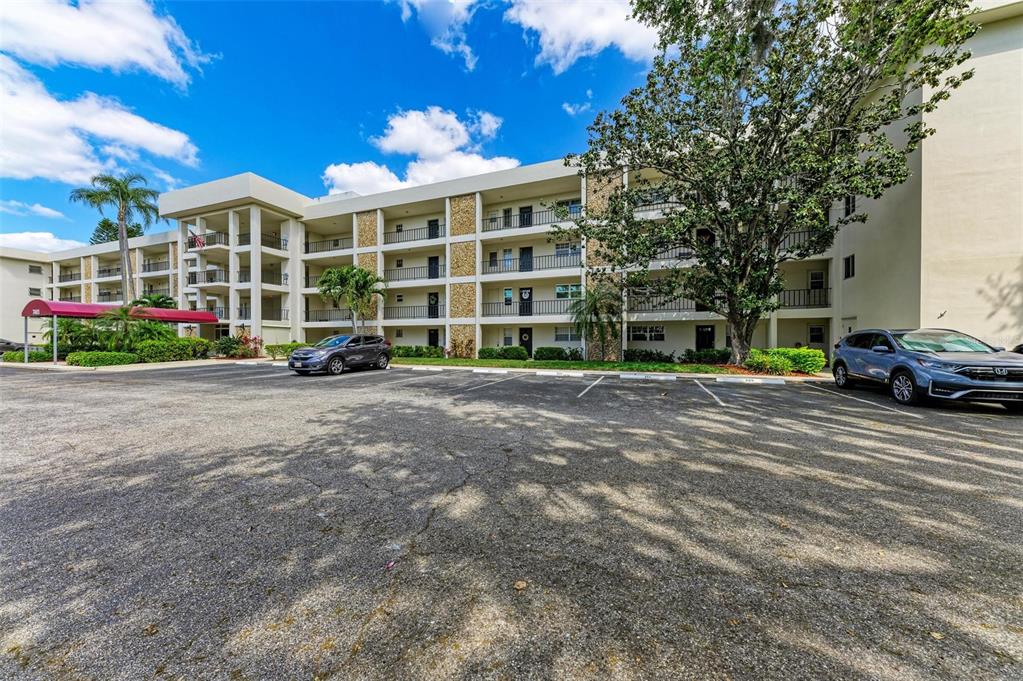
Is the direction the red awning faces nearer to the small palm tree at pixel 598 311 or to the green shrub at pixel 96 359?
the green shrub

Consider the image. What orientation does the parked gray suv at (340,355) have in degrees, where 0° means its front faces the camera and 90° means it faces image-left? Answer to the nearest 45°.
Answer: approximately 45°

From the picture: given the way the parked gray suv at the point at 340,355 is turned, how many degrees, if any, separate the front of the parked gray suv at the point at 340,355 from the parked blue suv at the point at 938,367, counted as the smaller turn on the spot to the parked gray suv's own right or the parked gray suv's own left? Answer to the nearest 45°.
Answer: approximately 90° to the parked gray suv's own left

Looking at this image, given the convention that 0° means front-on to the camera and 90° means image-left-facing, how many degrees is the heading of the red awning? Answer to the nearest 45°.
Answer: approximately 45°

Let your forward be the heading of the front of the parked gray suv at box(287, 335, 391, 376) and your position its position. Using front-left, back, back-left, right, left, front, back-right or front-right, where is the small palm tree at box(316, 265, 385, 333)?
back-right

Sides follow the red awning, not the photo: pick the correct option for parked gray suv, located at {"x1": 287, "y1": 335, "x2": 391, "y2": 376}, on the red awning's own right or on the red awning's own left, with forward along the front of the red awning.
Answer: on the red awning's own left

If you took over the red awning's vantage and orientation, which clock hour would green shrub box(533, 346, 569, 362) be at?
The green shrub is roughly at 9 o'clock from the red awning.
